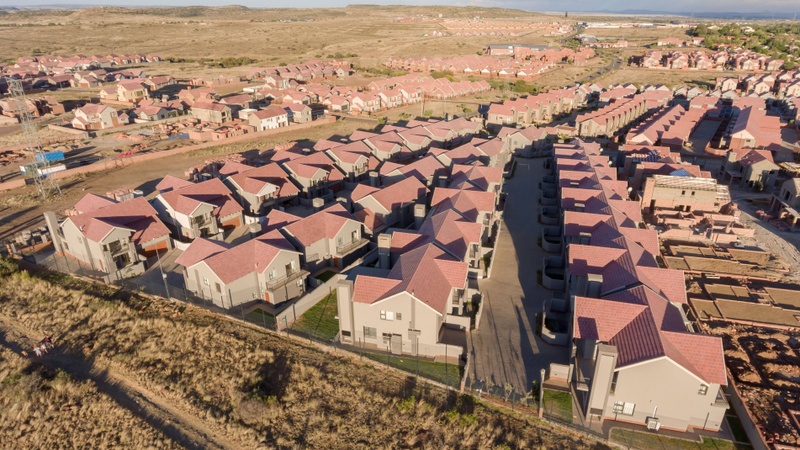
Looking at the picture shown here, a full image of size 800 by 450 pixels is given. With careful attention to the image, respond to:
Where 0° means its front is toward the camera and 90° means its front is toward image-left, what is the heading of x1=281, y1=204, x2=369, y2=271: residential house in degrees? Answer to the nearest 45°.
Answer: approximately 315°

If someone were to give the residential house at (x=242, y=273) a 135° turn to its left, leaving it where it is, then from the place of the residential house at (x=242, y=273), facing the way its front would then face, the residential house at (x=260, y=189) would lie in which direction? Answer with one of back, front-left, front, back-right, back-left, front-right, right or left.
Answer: front

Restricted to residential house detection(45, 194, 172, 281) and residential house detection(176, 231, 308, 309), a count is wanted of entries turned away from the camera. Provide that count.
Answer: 0

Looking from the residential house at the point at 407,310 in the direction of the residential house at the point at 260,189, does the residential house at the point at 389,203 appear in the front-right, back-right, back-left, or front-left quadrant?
front-right

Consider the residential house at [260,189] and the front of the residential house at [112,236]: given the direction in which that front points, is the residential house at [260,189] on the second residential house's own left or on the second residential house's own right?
on the second residential house's own left

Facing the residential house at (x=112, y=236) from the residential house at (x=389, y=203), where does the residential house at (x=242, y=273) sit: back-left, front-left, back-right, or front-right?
front-left

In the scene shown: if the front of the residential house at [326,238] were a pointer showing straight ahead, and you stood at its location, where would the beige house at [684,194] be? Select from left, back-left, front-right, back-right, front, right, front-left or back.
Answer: front-left

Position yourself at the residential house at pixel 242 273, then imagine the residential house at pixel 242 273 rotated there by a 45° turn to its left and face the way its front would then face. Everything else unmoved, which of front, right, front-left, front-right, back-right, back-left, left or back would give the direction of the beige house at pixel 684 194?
front

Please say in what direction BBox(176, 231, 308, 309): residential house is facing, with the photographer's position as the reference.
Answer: facing the viewer and to the right of the viewer
